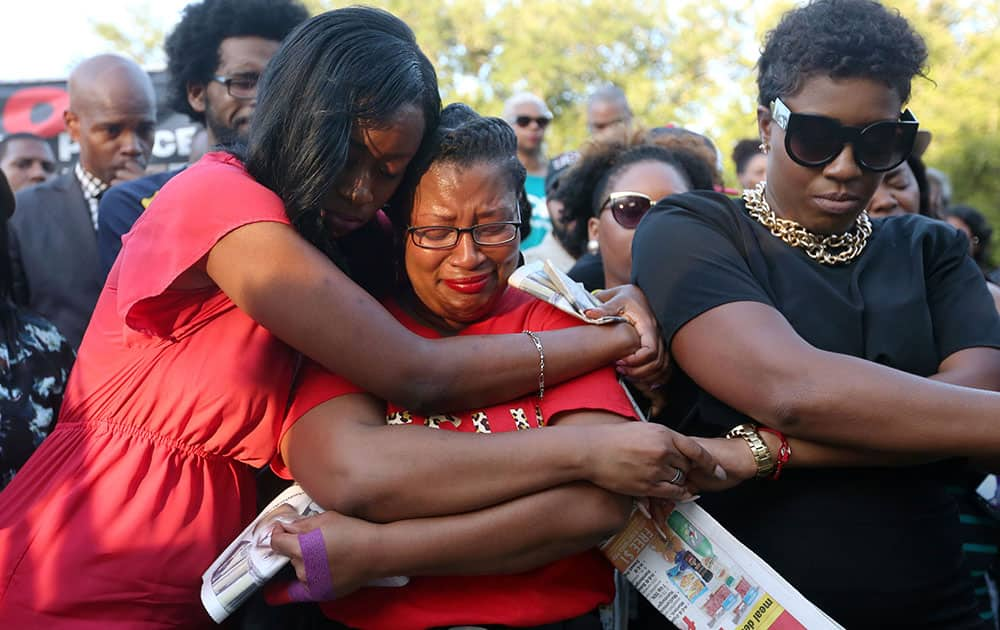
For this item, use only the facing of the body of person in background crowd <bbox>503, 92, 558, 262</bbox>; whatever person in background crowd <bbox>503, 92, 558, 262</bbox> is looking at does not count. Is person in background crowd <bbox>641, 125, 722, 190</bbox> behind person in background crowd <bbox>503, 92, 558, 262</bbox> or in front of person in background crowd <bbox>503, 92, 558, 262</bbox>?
in front

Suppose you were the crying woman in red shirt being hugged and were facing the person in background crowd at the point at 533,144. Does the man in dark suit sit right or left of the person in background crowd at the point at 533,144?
left

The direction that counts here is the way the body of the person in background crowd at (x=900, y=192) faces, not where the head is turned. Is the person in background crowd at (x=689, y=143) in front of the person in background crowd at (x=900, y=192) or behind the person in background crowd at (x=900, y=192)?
in front

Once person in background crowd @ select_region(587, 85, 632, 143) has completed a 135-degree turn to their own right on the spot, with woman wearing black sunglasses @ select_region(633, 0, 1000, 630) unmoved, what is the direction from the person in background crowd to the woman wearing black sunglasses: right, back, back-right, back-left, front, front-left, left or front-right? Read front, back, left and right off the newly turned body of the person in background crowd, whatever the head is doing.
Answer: back-left

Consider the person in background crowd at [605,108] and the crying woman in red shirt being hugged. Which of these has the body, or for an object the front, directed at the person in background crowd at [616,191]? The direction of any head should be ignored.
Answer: the person in background crowd at [605,108]

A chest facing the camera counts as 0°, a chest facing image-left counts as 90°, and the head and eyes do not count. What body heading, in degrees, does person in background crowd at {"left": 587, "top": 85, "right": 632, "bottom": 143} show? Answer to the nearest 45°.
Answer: approximately 0°

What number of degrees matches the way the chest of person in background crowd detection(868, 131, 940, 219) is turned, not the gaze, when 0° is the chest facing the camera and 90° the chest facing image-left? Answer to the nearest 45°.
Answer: approximately 45°

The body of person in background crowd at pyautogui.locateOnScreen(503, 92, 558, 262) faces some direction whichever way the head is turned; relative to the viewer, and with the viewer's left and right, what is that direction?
facing the viewer
